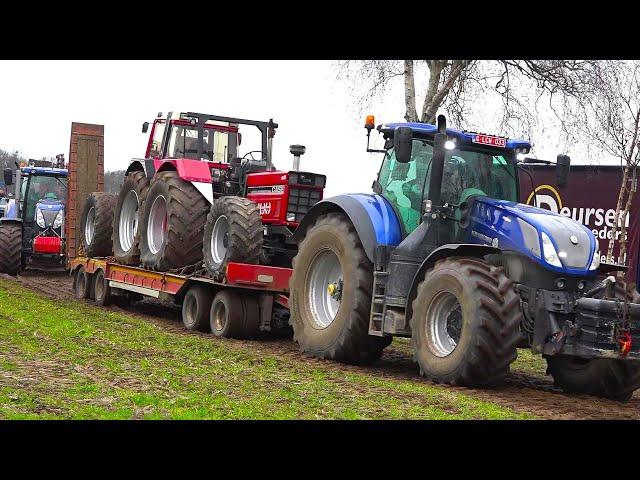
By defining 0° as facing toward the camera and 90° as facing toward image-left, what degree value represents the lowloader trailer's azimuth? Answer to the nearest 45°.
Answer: approximately 315°

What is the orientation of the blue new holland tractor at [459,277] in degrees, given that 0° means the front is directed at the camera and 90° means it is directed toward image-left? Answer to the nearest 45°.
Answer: approximately 315°

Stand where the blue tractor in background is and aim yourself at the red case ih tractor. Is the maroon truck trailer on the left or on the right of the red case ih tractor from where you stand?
left

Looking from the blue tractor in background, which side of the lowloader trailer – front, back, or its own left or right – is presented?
back

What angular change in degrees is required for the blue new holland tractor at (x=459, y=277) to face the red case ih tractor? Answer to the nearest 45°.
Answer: approximately 180°

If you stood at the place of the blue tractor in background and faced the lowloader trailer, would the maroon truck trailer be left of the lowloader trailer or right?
left

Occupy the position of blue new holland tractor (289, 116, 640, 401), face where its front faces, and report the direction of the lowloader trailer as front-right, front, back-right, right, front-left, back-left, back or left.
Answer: back

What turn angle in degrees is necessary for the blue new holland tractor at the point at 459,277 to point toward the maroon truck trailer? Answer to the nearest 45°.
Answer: approximately 135° to its left

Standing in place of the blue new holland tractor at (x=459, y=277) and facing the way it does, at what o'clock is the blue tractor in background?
The blue tractor in background is roughly at 6 o'clock from the blue new holland tractor.

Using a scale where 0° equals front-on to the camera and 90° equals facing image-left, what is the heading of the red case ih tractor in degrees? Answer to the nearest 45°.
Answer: approximately 315°
